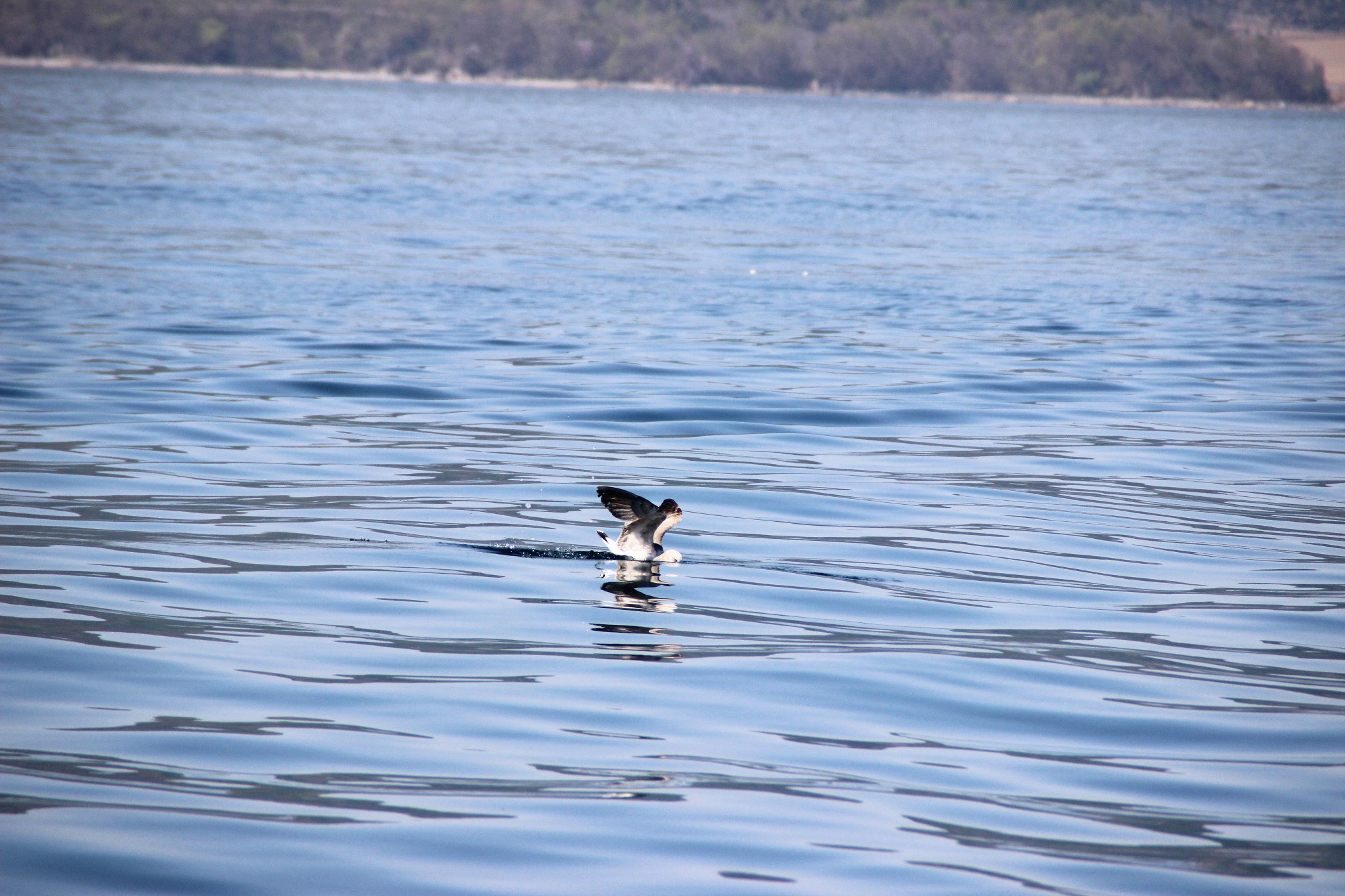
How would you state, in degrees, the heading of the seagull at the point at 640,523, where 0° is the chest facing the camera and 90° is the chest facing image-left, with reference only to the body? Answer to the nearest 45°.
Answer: approximately 270°
